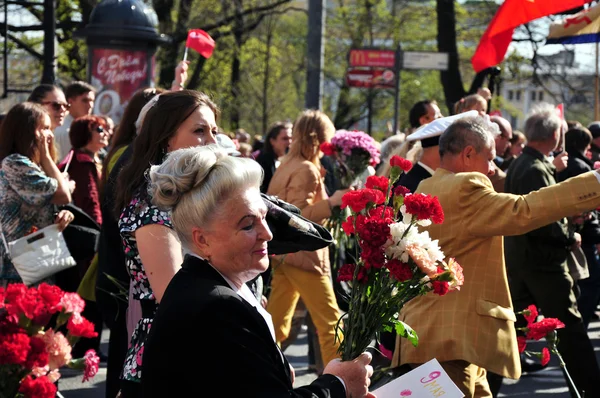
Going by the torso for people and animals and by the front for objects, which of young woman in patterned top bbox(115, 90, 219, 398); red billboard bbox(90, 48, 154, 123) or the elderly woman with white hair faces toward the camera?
the red billboard

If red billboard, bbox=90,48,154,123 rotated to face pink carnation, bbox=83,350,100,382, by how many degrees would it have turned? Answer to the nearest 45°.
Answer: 0° — it already faces it

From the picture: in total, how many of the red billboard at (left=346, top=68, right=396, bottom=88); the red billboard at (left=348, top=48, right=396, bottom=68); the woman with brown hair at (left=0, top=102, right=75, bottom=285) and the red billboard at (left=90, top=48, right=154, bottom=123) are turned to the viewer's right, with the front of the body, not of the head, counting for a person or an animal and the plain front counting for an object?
1

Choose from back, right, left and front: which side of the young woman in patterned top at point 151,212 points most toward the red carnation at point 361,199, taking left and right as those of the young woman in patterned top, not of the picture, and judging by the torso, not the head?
front

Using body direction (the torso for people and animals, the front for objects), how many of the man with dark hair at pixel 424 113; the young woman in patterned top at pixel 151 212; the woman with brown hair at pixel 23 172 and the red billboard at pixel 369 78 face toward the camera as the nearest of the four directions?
1

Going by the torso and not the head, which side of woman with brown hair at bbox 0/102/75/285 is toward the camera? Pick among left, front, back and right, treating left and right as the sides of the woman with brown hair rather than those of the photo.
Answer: right

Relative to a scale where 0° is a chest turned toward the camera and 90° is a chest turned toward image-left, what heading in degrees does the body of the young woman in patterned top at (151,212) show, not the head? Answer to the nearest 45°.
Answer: approximately 270°

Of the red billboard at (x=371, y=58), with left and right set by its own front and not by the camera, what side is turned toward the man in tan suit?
front

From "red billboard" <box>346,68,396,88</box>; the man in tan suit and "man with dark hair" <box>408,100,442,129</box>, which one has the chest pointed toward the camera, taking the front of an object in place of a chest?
the red billboard

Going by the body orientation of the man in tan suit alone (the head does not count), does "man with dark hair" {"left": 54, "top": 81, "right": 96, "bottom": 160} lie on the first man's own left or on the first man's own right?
on the first man's own left

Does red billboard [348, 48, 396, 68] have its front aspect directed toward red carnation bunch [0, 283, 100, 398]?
yes

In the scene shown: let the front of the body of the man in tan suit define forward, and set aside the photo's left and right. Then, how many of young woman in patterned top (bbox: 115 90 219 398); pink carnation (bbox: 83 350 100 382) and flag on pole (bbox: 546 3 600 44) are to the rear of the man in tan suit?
2
